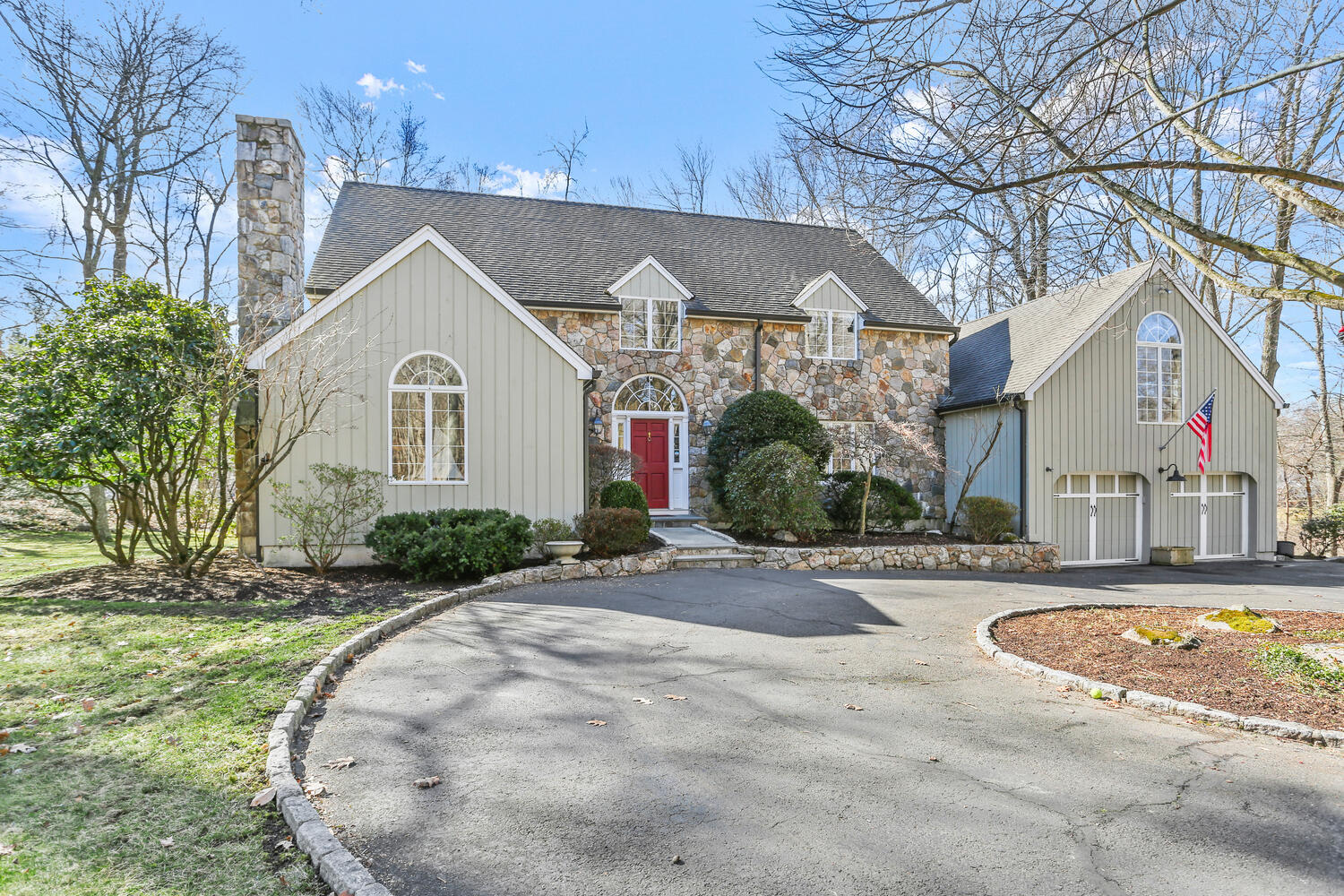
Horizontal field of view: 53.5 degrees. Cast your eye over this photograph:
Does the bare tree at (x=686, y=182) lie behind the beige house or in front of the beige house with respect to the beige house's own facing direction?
behind

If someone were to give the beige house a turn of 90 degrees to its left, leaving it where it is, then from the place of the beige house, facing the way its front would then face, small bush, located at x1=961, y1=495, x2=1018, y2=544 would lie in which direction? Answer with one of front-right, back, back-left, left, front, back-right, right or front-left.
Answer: front

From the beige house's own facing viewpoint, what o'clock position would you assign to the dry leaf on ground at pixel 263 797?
The dry leaf on ground is roughly at 12 o'clock from the beige house.

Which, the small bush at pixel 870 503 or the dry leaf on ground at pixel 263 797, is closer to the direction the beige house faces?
the dry leaf on ground

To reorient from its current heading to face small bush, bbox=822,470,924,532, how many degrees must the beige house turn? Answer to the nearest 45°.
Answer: approximately 90° to its left

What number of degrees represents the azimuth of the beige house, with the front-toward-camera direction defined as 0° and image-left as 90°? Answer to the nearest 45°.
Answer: approximately 0°

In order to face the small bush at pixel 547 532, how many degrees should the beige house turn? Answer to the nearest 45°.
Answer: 0° — it already faces it

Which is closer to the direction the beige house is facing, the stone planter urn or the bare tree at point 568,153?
the stone planter urn

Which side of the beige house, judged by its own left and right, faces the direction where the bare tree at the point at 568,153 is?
back
